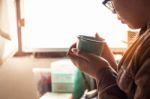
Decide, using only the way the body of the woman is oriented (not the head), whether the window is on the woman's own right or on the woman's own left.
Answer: on the woman's own right

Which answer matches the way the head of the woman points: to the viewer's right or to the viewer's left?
to the viewer's left

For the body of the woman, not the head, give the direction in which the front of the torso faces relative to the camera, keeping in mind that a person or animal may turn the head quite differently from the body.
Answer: to the viewer's left
